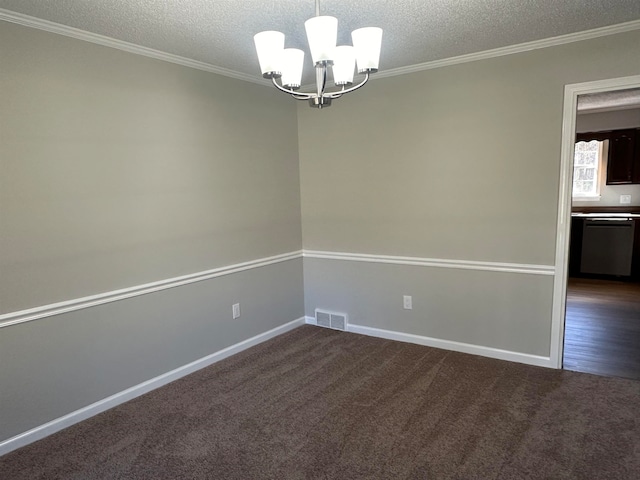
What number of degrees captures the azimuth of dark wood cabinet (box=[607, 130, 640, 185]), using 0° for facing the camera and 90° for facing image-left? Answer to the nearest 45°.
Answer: approximately 0°

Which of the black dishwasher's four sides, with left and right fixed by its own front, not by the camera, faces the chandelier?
front

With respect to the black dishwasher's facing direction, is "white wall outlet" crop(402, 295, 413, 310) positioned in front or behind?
in front

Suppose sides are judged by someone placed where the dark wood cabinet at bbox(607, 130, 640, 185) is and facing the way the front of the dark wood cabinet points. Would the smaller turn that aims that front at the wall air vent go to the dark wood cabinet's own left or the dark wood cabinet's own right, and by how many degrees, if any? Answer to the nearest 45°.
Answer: approximately 45° to the dark wood cabinet's own right

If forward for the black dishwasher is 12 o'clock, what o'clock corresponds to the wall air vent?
The wall air vent is roughly at 1 o'clock from the black dishwasher.

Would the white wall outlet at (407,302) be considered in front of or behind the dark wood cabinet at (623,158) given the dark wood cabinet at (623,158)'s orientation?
in front

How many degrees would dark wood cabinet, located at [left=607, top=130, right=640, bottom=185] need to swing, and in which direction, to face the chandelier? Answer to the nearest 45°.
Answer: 0° — it already faces it

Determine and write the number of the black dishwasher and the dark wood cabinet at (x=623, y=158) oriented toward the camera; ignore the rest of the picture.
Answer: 2

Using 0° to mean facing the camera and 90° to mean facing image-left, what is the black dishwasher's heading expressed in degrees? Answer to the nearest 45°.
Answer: approximately 0°
